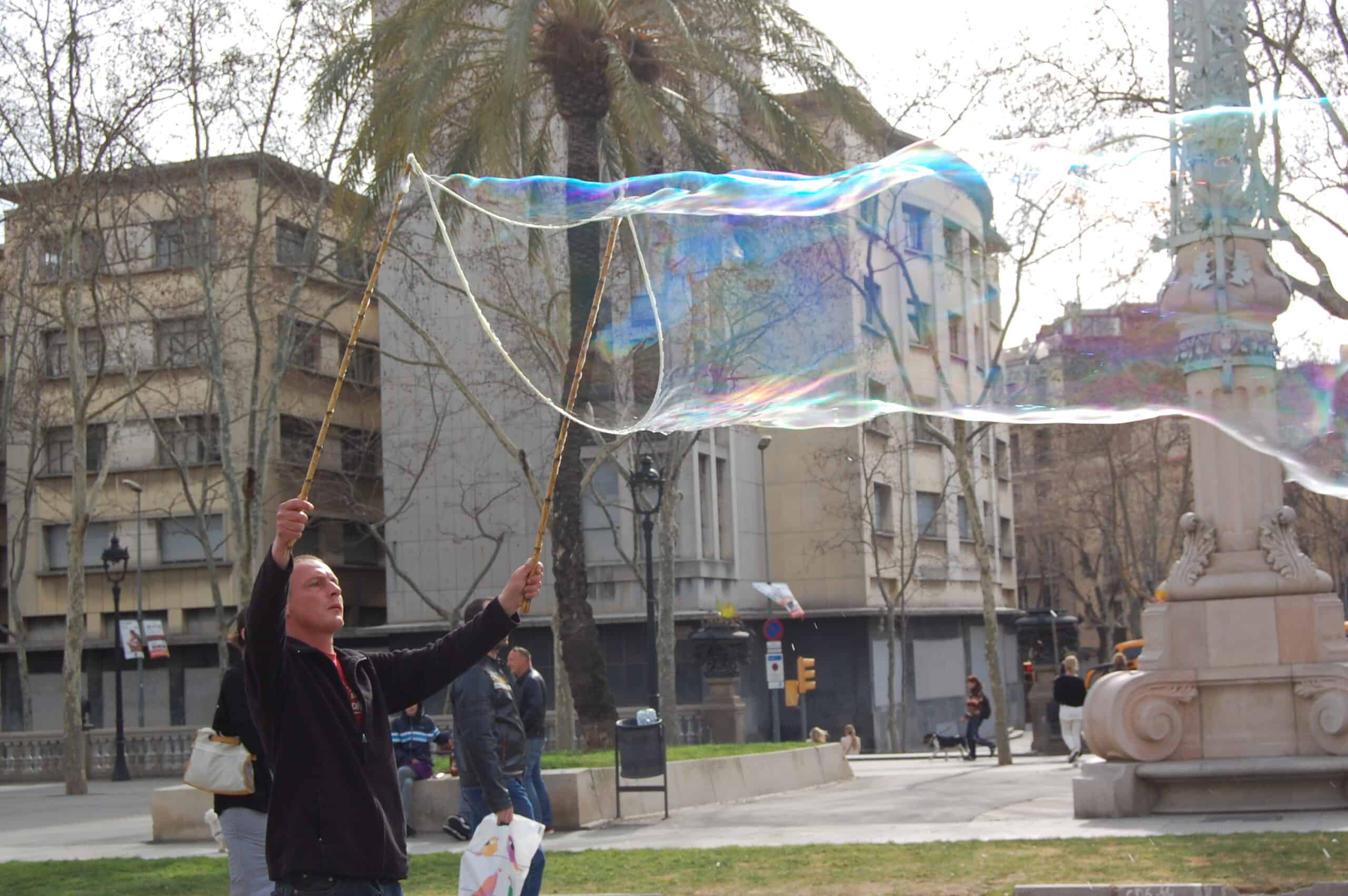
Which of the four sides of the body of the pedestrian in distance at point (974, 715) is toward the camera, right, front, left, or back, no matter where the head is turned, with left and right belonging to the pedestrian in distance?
left

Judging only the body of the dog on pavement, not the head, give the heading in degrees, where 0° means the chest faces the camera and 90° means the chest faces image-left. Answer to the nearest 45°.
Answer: approximately 90°

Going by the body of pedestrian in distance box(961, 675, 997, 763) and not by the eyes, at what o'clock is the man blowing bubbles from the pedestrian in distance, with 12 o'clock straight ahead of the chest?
The man blowing bubbles is roughly at 9 o'clock from the pedestrian in distance.
